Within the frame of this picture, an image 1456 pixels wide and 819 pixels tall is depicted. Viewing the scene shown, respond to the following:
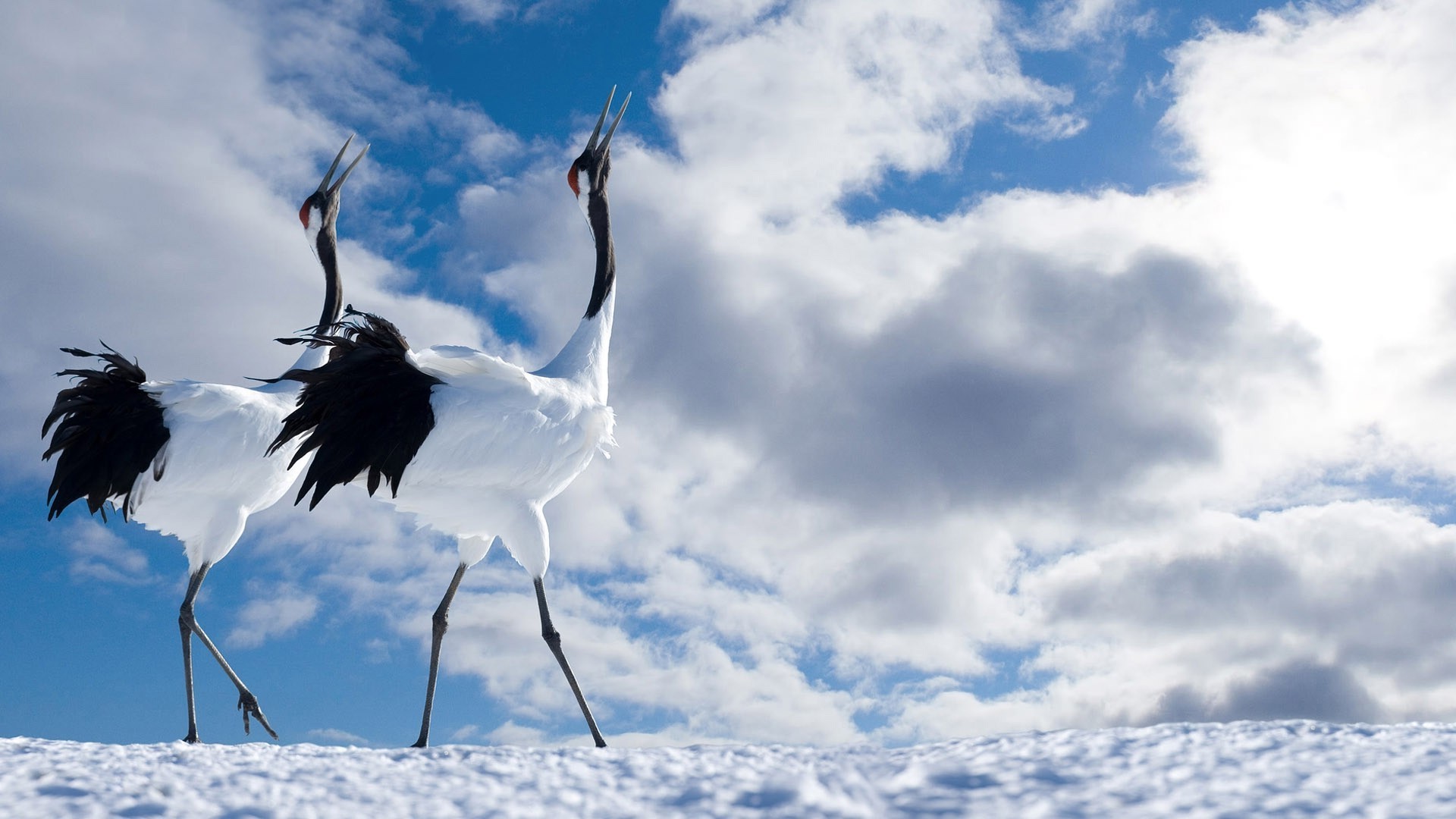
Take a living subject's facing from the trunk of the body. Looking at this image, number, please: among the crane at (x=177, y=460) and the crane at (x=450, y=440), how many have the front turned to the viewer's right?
2

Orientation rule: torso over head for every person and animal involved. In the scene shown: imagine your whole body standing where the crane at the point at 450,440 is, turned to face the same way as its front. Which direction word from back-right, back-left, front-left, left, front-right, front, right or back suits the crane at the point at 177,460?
back-left

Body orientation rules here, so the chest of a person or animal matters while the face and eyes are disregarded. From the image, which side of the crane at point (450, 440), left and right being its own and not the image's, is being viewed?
right

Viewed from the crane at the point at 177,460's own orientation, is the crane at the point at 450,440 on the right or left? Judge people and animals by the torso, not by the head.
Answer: on its right

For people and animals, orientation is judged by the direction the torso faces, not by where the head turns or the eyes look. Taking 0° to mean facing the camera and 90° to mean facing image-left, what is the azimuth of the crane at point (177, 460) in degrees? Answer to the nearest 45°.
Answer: approximately 270°
